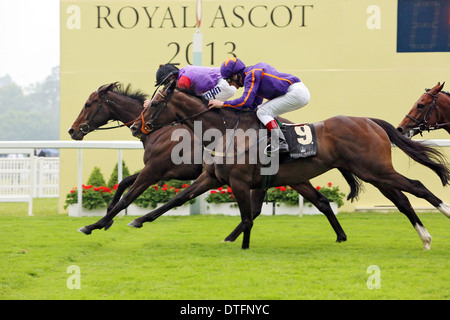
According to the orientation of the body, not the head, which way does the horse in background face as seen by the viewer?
to the viewer's left

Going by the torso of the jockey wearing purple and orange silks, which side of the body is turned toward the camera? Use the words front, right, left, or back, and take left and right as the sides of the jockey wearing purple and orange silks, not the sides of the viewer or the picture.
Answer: left

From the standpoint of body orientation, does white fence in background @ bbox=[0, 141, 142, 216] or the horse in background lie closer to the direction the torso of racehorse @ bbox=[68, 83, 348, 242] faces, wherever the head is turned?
the white fence in background

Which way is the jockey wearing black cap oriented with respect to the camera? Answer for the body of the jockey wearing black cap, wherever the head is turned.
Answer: to the viewer's left

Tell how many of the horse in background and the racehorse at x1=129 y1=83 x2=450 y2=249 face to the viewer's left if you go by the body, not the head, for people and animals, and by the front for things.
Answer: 2

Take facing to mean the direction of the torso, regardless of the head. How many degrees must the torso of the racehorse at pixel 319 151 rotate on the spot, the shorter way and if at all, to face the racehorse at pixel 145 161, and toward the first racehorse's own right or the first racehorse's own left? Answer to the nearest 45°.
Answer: approximately 45° to the first racehorse's own right

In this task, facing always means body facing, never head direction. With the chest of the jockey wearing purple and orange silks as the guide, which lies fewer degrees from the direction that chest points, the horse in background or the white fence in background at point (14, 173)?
the white fence in background

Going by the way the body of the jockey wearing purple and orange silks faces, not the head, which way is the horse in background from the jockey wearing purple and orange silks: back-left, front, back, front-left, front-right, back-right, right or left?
back-right

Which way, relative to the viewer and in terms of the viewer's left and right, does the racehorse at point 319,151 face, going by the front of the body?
facing to the left of the viewer

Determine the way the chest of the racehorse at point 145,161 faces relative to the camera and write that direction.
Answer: to the viewer's left
